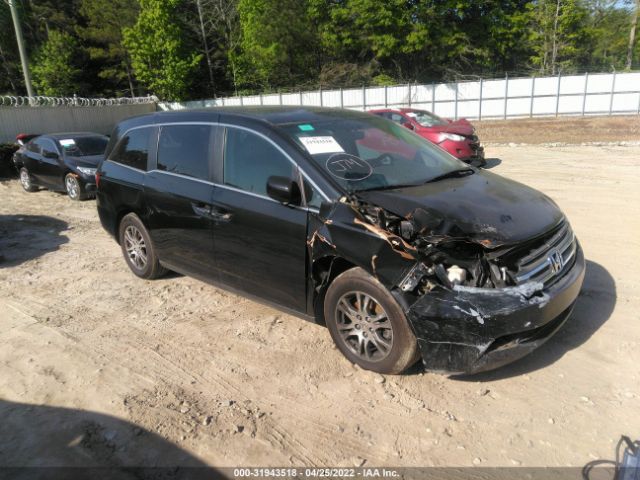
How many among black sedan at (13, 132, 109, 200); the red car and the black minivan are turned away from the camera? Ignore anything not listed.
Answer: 0

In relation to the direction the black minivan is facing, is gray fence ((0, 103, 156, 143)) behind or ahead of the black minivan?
behind

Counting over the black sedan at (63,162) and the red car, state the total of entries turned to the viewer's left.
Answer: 0

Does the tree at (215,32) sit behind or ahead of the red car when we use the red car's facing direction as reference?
behind

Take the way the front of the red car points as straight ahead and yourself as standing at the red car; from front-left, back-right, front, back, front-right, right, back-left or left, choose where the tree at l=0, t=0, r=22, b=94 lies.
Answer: back

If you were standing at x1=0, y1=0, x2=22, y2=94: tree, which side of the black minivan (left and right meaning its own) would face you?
back

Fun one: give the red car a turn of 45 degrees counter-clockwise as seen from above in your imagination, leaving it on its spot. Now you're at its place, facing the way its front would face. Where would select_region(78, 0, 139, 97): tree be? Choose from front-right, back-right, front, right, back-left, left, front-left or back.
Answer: back-left

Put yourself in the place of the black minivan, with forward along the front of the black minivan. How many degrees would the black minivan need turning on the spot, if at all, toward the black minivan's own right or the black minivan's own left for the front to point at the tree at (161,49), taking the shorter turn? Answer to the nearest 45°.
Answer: approximately 135° to the black minivan's own left

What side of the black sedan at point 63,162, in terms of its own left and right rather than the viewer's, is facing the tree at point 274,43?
left

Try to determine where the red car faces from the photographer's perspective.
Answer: facing the viewer and to the right of the viewer
